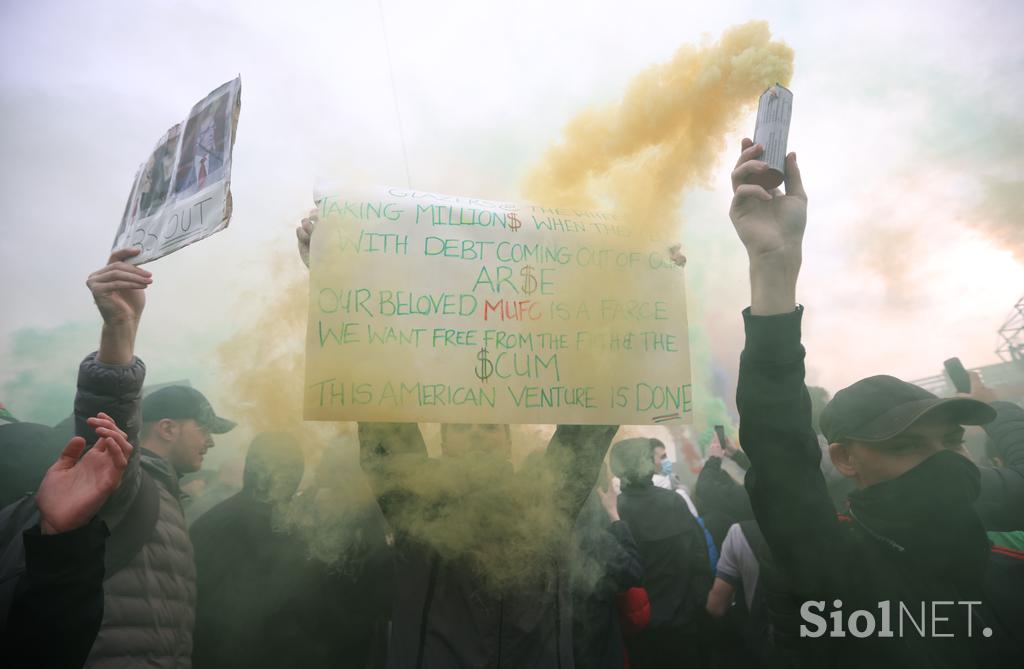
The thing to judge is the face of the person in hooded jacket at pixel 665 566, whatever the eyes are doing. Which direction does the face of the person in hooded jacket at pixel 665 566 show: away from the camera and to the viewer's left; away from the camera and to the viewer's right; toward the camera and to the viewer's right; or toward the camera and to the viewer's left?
away from the camera and to the viewer's right

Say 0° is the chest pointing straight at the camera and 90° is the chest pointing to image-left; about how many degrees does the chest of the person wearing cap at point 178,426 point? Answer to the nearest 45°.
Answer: approximately 270°

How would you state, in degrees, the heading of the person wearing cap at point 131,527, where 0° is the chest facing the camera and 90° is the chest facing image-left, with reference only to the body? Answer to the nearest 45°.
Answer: approximately 270°

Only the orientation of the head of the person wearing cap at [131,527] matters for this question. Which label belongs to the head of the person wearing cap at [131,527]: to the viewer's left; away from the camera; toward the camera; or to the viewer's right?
to the viewer's right

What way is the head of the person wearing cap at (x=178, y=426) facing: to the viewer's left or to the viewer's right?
to the viewer's right

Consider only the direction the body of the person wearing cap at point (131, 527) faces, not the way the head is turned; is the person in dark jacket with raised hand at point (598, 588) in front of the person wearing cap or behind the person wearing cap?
in front

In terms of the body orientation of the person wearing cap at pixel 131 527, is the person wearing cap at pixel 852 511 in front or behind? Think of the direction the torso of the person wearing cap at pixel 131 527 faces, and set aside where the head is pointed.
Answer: in front

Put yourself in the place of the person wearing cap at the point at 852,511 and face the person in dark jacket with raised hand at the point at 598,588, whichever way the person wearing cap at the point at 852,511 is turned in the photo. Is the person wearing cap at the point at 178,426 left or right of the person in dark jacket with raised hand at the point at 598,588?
left
